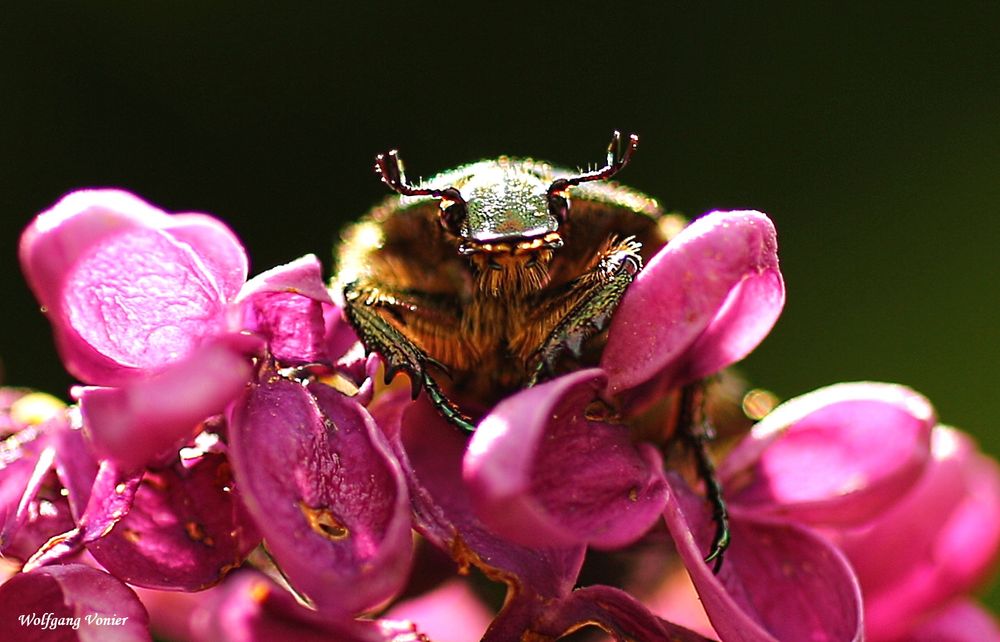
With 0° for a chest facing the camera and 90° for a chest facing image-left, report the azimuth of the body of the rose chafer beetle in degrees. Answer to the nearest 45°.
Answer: approximately 0°
